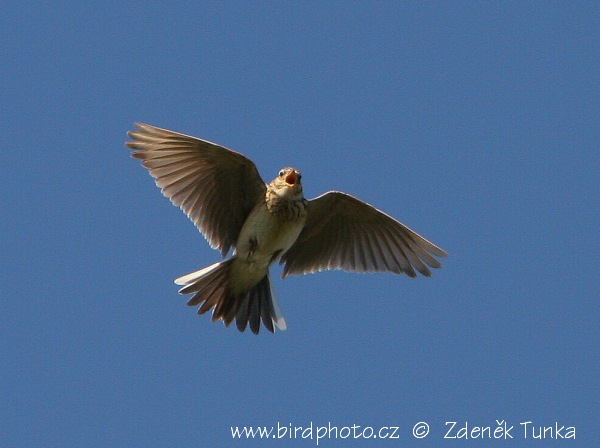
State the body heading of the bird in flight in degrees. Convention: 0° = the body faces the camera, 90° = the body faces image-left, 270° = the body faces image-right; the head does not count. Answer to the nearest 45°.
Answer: approximately 0°
